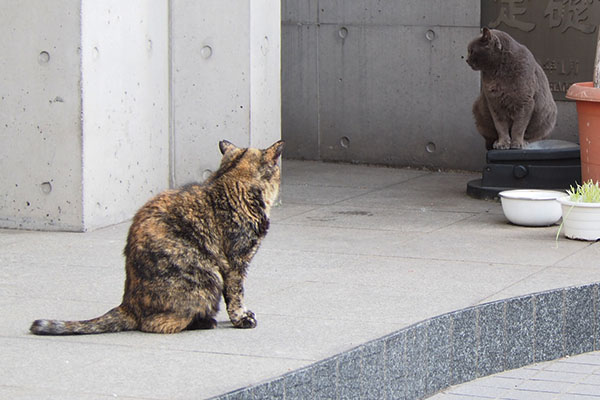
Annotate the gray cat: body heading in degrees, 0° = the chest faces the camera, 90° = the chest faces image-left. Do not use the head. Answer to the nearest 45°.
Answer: approximately 45°

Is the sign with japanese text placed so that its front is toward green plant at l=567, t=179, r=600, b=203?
yes

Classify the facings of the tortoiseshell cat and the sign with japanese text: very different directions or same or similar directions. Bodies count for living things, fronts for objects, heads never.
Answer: very different directions

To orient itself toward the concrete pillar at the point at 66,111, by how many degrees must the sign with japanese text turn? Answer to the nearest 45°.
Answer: approximately 45° to its right

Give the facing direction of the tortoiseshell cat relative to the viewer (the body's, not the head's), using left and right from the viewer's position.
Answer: facing away from the viewer and to the right of the viewer

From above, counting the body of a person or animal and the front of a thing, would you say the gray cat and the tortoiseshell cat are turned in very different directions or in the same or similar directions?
very different directions

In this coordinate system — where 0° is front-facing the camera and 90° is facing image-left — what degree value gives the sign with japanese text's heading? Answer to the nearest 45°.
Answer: approximately 0°

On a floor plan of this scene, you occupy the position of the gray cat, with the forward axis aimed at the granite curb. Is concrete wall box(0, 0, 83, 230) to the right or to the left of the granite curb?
right

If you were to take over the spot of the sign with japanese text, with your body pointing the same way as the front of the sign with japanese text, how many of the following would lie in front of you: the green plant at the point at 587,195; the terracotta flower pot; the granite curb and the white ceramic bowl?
4

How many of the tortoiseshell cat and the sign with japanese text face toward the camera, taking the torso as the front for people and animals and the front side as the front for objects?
1
